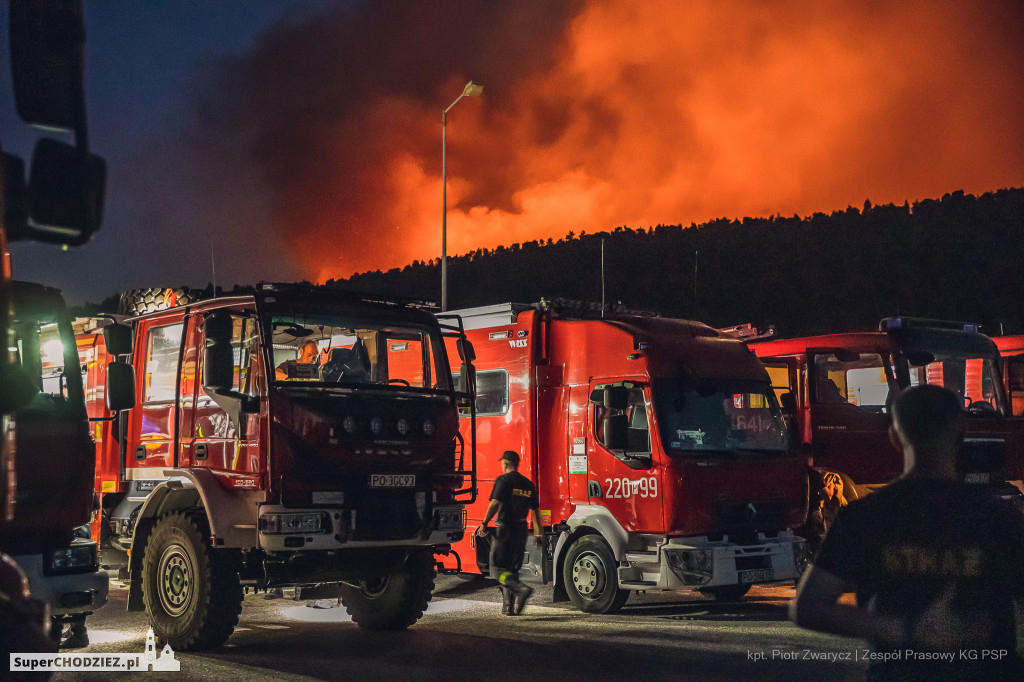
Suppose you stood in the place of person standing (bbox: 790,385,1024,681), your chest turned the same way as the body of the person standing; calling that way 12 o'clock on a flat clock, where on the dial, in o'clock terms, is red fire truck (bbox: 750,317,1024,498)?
The red fire truck is roughly at 12 o'clock from the person standing.

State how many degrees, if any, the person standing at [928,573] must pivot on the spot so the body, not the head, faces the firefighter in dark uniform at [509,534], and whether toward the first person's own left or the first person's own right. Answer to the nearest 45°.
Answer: approximately 45° to the first person's own left

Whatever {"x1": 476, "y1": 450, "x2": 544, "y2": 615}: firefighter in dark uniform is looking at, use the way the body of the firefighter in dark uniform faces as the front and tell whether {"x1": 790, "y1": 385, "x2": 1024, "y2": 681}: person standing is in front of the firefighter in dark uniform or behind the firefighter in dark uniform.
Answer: behind

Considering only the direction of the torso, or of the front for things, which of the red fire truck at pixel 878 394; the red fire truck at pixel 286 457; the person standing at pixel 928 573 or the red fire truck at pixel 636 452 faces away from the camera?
the person standing

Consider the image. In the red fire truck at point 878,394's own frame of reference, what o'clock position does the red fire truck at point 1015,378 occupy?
the red fire truck at point 1015,378 is roughly at 9 o'clock from the red fire truck at point 878,394.

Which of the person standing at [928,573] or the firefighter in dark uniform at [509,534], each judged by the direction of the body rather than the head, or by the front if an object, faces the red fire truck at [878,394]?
the person standing

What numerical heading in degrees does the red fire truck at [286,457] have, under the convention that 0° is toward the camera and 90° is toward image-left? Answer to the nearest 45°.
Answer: approximately 315°

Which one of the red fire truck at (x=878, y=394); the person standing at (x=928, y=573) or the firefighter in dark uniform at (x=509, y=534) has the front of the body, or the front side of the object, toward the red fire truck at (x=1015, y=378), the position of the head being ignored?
the person standing

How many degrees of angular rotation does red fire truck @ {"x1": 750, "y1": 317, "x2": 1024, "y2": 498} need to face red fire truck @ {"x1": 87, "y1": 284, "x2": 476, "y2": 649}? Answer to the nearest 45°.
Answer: approximately 90° to its right

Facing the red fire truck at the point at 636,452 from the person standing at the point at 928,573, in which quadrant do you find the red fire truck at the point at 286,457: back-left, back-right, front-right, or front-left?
front-left

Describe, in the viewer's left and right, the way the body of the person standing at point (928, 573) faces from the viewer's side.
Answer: facing away from the viewer

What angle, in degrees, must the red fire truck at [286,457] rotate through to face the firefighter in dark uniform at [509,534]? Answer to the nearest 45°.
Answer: approximately 90° to its left

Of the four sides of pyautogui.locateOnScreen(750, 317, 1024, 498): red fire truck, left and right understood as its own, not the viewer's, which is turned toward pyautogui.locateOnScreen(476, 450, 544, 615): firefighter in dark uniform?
right

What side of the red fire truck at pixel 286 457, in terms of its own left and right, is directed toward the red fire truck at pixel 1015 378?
left

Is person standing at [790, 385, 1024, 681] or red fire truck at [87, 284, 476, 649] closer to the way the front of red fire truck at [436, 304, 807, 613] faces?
the person standing

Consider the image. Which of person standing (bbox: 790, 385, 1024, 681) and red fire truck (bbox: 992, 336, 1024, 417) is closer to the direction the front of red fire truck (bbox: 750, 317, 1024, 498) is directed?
the person standing

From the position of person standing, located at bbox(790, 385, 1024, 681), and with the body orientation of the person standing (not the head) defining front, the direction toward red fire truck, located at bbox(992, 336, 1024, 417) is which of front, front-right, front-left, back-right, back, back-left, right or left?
front

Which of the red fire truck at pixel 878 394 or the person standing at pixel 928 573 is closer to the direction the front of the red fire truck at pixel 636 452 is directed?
the person standing

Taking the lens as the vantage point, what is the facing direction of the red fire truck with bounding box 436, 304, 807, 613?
facing the viewer and to the right of the viewer
